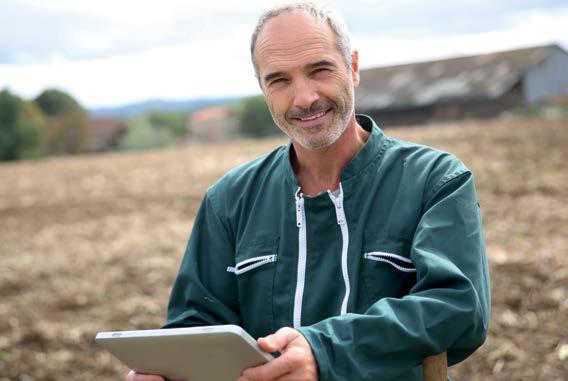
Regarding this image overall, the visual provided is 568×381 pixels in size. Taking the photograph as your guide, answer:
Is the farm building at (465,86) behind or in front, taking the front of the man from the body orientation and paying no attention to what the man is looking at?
behind

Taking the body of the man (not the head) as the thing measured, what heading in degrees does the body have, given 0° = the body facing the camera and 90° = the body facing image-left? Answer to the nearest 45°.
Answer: approximately 0°

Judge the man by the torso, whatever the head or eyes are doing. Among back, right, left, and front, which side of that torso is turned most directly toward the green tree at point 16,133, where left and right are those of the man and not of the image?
back

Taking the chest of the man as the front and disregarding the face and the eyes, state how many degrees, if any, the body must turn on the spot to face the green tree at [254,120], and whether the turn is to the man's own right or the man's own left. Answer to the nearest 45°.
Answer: approximately 180°
